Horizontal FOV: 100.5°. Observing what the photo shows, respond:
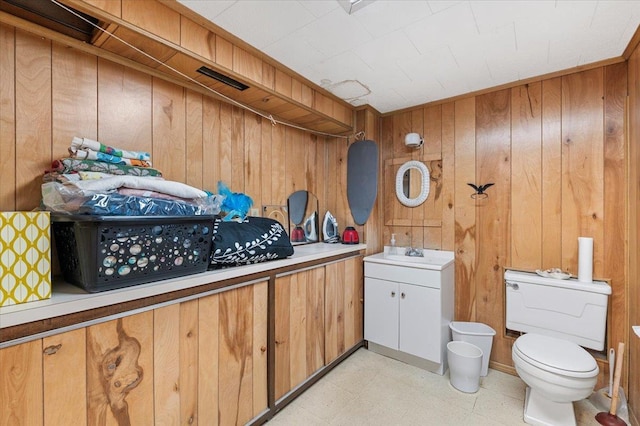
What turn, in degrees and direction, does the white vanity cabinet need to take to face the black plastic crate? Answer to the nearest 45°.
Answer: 0° — it already faces it

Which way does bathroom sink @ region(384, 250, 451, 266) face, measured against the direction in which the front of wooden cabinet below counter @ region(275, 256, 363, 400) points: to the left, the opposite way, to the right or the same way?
to the right

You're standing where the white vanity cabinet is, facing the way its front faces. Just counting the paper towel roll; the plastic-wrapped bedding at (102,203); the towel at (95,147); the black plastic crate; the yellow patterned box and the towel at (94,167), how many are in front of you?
5

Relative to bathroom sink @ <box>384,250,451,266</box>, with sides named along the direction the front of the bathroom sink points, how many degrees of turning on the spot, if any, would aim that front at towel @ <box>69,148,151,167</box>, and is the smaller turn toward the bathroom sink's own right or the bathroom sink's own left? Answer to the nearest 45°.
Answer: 0° — it already faces it

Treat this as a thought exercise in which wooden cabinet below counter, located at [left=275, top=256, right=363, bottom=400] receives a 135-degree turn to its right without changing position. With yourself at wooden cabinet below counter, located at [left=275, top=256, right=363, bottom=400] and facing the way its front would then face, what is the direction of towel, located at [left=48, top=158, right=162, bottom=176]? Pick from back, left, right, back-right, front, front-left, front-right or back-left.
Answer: front-left

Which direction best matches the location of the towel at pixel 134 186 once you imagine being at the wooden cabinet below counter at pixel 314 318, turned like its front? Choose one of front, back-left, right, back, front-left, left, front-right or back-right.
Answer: right

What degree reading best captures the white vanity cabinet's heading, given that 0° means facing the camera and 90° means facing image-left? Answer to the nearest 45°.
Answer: approximately 45°

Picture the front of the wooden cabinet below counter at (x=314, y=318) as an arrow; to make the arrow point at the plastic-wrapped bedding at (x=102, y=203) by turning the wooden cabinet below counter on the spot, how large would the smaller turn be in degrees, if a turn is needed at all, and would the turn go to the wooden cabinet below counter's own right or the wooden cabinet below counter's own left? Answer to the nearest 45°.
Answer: approximately 90° to the wooden cabinet below counter's own right

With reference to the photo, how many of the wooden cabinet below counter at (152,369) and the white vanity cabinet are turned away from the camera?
0

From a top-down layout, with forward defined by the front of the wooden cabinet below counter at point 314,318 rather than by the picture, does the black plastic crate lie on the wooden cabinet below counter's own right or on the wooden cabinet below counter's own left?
on the wooden cabinet below counter's own right

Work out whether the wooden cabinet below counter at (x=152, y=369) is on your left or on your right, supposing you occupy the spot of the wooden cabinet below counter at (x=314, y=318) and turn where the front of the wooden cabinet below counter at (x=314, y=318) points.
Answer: on your right

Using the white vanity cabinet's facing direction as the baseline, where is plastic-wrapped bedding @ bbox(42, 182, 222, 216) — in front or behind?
in front

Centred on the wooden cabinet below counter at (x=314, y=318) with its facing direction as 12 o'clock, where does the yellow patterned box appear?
The yellow patterned box is roughly at 3 o'clock from the wooden cabinet below counter.

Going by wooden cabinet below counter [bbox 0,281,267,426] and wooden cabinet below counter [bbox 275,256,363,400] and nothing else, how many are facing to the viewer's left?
0

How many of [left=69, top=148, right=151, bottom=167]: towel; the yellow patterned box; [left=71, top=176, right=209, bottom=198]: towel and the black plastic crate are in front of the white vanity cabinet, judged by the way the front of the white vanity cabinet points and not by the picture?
4
